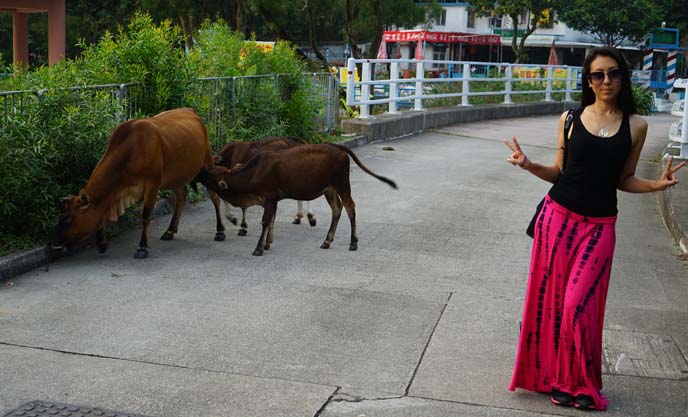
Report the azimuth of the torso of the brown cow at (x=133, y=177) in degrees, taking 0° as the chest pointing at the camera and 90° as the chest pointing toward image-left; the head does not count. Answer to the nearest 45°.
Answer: approximately 45°

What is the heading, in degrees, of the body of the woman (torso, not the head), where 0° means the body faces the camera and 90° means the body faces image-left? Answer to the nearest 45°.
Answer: approximately 0°

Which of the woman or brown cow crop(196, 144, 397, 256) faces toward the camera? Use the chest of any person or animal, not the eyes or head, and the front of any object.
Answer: the woman

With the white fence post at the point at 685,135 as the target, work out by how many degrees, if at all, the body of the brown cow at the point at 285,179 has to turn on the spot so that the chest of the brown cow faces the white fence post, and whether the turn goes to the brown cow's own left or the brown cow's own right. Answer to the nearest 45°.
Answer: approximately 135° to the brown cow's own right

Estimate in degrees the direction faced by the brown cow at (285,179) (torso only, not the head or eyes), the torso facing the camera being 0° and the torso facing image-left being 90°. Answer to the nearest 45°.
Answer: approximately 90°

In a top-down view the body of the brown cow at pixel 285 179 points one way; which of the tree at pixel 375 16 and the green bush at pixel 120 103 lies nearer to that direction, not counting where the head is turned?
the green bush

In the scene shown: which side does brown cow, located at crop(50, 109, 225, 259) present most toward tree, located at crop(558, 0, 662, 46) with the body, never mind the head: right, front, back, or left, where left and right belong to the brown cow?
back

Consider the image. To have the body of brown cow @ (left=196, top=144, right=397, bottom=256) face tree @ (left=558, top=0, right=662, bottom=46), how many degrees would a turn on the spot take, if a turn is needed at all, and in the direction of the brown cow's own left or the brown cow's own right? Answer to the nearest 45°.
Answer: approximately 90° to the brown cow's own right

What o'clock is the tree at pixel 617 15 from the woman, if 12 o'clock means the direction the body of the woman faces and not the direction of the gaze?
The tree is roughly at 6 o'clock from the woman.

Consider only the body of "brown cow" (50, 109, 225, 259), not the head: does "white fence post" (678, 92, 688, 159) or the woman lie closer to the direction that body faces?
the woman

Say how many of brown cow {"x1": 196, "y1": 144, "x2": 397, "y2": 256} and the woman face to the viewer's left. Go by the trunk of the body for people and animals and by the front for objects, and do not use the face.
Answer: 1

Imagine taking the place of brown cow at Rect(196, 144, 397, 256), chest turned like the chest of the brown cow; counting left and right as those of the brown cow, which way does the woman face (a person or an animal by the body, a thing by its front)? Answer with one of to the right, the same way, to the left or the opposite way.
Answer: to the left

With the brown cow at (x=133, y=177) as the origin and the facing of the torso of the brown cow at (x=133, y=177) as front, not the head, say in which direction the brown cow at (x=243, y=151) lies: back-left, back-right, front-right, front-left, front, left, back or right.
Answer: back
